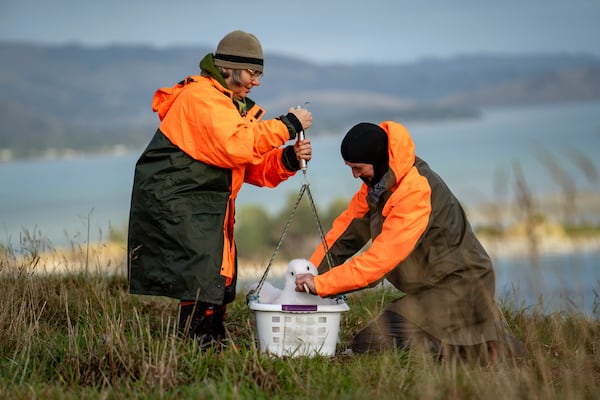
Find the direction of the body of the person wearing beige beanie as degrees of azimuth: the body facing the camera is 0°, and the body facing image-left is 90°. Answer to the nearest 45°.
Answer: approximately 270°

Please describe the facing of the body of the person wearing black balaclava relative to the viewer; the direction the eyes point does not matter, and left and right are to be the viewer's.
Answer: facing to the left of the viewer

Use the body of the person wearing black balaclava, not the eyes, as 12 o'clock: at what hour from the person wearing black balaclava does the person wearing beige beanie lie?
The person wearing beige beanie is roughly at 12 o'clock from the person wearing black balaclava.

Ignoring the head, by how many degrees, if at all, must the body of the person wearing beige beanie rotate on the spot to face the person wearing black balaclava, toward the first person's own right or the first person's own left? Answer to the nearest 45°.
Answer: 0° — they already face them

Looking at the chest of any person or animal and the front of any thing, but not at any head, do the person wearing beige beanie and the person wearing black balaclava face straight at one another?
yes

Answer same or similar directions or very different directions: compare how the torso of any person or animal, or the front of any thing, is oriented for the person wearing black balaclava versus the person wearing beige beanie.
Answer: very different directions

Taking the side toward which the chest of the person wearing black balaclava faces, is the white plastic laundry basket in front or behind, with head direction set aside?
in front

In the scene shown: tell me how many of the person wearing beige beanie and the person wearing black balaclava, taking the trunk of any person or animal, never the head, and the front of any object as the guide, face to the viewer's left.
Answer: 1
